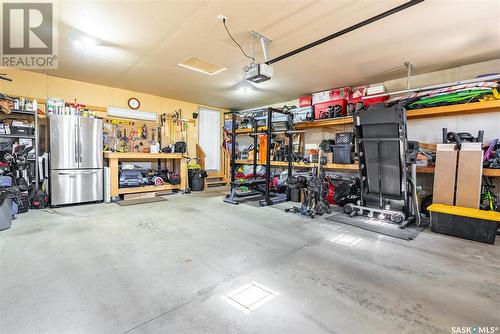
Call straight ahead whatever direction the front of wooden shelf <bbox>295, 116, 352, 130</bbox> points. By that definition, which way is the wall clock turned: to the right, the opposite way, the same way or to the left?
to the left

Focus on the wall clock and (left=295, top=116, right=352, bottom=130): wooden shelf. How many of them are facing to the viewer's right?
0

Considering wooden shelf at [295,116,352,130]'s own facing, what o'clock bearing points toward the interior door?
The interior door is roughly at 2 o'clock from the wooden shelf.

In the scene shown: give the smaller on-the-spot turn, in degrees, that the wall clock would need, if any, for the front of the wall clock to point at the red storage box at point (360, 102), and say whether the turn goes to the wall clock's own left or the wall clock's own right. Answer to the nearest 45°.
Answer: approximately 45° to the wall clock's own left

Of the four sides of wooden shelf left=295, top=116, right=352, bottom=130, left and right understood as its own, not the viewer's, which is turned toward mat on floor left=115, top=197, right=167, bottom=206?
front

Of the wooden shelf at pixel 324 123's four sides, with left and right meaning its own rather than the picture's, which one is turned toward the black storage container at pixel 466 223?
left

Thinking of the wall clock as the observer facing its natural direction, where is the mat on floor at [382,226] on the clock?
The mat on floor is roughly at 11 o'clock from the wall clock.

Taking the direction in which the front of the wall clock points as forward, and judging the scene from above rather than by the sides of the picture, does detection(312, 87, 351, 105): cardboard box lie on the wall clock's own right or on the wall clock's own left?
on the wall clock's own left

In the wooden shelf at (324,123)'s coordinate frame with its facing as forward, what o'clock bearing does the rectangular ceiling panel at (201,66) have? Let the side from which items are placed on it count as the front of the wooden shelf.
The rectangular ceiling panel is roughly at 12 o'clock from the wooden shelf.

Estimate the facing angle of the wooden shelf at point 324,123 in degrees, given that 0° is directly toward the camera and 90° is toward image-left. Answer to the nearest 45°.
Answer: approximately 45°
